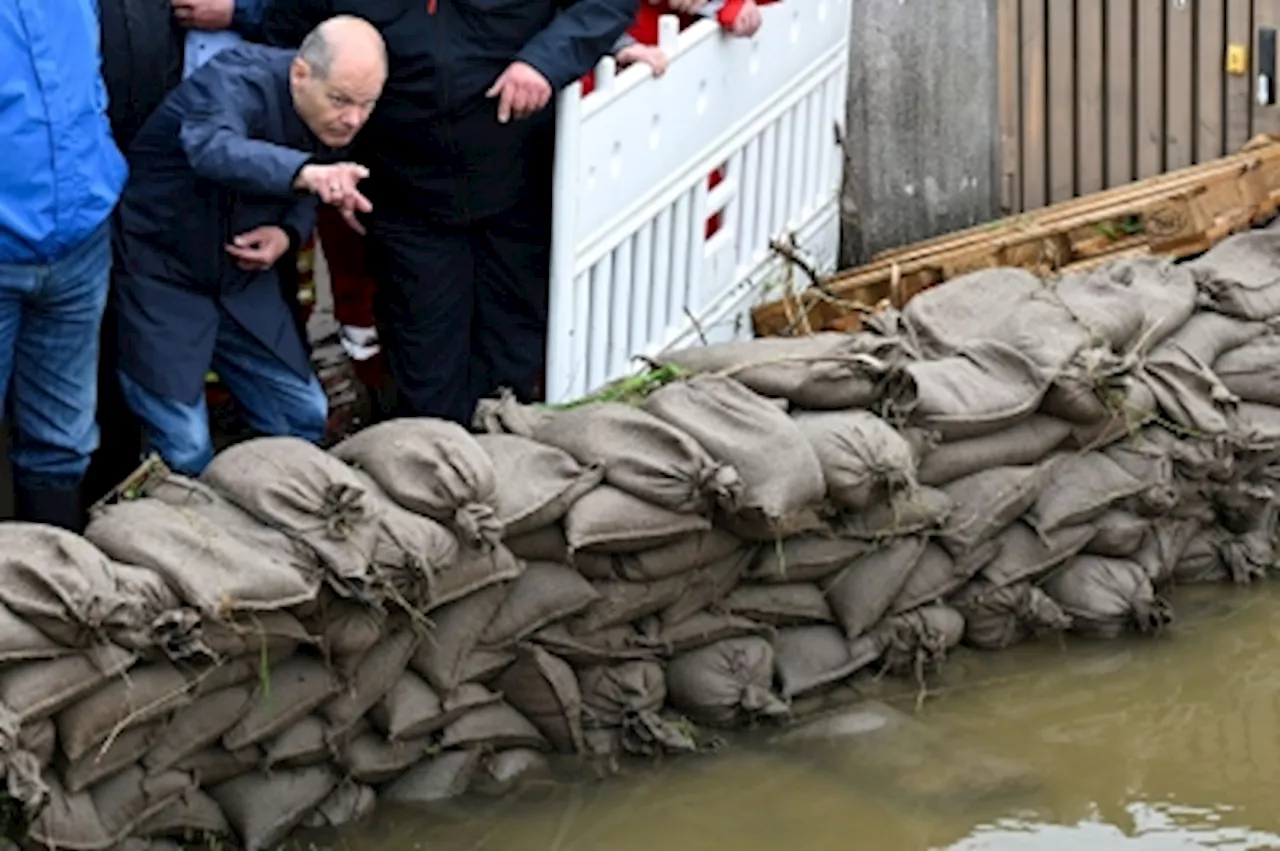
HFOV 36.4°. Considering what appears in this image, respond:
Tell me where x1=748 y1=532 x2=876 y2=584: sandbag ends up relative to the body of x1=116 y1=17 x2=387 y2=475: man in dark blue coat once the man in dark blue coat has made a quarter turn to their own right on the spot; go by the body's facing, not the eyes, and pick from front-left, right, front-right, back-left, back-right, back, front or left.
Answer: back-left

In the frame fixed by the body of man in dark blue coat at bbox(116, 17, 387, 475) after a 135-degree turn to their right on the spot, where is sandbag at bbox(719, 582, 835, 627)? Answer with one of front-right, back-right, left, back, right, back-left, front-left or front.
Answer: back

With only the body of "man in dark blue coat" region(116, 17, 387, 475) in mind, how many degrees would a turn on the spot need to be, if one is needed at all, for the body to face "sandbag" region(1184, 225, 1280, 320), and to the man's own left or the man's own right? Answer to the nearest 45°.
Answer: approximately 45° to the man's own left

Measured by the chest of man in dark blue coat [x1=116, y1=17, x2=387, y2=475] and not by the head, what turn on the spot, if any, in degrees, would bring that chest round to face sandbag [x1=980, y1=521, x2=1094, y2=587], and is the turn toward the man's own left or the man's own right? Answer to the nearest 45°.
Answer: approximately 45° to the man's own left

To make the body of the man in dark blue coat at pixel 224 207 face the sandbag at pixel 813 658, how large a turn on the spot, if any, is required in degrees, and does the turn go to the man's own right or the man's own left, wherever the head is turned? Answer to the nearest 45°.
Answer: approximately 45° to the man's own left

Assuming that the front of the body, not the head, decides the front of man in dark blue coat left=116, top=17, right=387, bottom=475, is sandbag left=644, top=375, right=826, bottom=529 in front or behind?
in front

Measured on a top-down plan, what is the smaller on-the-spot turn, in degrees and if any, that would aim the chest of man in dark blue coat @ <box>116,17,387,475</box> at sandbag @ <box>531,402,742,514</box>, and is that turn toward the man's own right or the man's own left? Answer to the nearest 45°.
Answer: approximately 45° to the man's own left

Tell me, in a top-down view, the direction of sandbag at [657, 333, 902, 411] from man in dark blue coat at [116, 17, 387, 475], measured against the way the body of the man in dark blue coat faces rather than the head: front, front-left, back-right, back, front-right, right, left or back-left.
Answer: front-left

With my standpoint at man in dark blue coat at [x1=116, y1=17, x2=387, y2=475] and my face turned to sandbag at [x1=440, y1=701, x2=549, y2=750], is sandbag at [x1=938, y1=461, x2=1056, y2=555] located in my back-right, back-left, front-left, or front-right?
front-left

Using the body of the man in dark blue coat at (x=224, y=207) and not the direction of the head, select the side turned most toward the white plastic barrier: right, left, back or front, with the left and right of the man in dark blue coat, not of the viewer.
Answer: left

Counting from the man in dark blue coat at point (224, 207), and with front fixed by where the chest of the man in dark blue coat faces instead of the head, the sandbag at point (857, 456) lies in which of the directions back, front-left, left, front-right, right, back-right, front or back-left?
front-left

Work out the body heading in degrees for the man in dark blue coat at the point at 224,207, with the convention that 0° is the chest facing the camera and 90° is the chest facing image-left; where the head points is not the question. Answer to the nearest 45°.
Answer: approximately 315°

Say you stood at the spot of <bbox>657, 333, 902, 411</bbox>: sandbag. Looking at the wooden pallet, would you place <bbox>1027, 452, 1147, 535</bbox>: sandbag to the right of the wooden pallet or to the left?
right

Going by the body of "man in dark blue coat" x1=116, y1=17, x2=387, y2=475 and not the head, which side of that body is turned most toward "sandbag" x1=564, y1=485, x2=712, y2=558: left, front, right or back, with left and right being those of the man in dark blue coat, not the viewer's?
front

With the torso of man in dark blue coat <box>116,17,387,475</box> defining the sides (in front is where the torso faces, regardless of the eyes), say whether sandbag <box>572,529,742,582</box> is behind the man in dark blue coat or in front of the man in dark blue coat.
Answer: in front

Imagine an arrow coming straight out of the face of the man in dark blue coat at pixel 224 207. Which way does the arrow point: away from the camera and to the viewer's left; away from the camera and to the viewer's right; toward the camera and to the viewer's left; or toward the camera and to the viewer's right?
toward the camera and to the viewer's right
